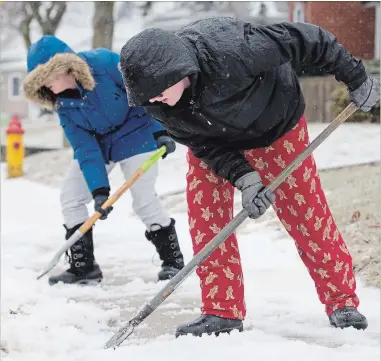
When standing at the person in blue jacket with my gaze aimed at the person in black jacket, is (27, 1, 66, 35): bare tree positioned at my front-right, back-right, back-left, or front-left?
back-left

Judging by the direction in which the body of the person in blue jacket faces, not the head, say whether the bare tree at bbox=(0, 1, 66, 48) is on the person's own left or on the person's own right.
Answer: on the person's own right

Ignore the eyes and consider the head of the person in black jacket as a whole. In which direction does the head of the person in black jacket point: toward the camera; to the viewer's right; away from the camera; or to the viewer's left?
to the viewer's left

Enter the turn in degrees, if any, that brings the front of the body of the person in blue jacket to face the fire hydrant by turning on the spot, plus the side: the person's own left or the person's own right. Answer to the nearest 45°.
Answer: approximately 135° to the person's own right

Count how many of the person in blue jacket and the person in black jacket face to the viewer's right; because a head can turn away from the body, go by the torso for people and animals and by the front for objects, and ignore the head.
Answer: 0

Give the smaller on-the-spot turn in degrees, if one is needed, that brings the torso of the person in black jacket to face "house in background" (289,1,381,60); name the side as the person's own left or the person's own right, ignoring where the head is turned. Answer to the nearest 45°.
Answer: approximately 135° to the person's own right

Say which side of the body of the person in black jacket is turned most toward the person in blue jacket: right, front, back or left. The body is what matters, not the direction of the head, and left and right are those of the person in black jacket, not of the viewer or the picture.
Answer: right

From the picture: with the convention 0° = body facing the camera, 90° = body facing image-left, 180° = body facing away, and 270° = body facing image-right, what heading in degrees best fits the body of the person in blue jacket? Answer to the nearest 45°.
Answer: approximately 45°

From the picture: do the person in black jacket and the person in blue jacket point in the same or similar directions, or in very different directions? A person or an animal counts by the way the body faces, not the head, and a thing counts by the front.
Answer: same or similar directions
